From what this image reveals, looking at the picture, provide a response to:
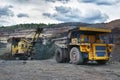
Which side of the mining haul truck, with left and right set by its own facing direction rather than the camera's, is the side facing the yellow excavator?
back

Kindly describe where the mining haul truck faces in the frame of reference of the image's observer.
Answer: facing the viewer and to the right of the viewer
